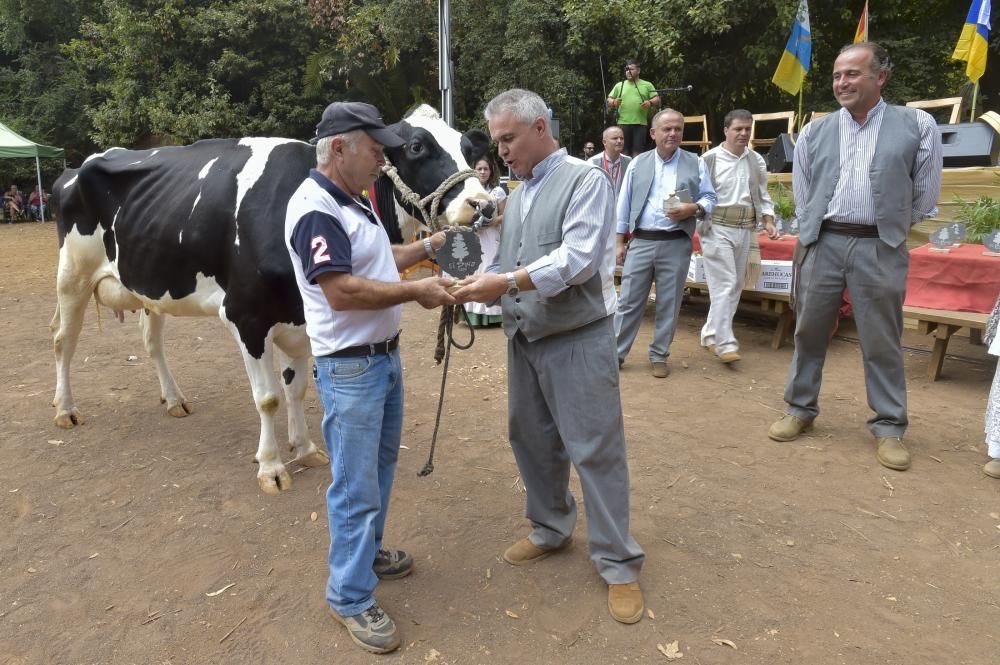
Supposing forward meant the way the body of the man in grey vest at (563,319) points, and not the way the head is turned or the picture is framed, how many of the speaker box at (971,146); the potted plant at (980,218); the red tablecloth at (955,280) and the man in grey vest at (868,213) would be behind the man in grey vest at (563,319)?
4

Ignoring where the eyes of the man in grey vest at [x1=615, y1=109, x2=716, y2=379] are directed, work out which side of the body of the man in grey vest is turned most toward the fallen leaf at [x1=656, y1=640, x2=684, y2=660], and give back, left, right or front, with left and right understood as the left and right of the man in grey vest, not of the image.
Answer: front

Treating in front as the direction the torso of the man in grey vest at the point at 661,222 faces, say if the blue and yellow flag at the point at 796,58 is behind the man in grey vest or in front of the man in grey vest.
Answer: behind

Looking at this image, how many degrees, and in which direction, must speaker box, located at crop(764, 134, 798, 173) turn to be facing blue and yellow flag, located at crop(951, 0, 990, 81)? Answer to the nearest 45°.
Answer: approximately 135° to its left

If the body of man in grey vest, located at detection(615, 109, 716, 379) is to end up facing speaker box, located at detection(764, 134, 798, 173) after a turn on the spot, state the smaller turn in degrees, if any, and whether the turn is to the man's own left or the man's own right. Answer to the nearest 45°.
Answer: approximately 180°

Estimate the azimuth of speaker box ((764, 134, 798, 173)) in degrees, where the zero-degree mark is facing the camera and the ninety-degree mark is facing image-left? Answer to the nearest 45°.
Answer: approximately 45°

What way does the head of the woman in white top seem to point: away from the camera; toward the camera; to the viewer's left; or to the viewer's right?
toward the camera

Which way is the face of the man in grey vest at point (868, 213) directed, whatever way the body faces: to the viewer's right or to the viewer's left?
to the viewer's left

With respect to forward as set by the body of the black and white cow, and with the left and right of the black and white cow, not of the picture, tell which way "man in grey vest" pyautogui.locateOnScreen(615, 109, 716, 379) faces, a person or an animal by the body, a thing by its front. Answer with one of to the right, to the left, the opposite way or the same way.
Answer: to the right

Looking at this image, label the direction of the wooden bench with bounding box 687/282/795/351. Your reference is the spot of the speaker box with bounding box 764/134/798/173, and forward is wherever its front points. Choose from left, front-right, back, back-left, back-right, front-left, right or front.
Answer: front-left

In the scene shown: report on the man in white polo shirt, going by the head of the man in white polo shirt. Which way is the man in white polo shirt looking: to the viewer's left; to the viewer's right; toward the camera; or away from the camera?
to the viewer's right

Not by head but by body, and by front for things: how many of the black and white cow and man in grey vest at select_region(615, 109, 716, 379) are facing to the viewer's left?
0

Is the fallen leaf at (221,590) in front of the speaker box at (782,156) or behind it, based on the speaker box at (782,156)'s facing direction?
in front

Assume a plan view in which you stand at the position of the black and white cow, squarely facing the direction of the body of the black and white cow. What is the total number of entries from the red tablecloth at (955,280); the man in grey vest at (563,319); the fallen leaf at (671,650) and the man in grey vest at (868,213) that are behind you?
0

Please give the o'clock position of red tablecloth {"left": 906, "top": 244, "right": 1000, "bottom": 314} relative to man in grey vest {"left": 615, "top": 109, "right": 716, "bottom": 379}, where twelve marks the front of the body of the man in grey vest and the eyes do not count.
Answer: The red tablecloth is roughly at 9 o'clock from the man in grey vest.

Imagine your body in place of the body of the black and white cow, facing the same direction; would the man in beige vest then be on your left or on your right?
on your left
